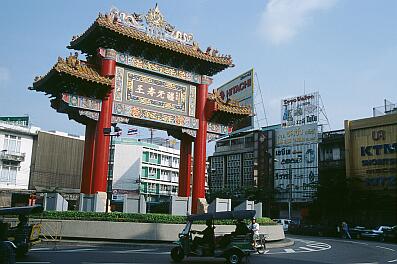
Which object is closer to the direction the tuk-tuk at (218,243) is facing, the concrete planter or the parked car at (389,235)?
the concrete planter

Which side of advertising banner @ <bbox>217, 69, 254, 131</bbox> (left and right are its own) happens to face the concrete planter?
front

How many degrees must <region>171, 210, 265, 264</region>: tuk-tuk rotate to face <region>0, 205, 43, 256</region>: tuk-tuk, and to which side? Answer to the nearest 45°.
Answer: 0° — it already faces it

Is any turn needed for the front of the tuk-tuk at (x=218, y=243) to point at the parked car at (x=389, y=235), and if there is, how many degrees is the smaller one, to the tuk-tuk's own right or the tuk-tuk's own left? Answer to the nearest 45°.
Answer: approximately 135° to the tuk-tuk's own right

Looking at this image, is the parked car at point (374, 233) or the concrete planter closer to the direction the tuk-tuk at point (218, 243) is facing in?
the concrete planter

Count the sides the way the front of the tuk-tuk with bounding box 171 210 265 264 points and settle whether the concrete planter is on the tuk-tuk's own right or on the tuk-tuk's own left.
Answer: on the tuk-tuk's own right

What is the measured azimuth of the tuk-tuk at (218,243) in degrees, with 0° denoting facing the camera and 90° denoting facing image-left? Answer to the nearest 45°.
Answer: approximately 90°

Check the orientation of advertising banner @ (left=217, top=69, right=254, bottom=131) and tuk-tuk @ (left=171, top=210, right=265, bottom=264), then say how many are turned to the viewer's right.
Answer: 0
